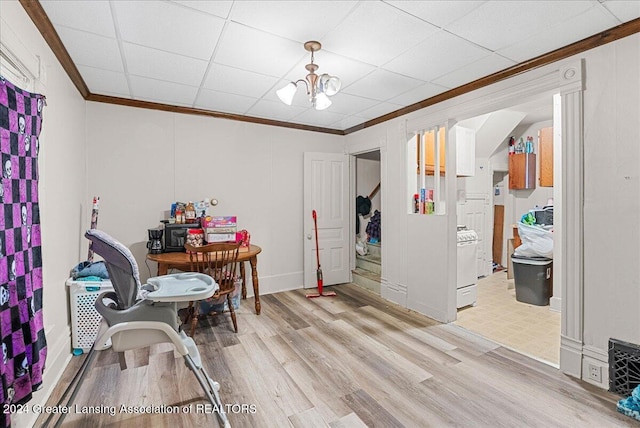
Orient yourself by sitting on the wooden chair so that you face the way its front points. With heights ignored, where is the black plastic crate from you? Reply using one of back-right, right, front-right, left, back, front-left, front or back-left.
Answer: back-right

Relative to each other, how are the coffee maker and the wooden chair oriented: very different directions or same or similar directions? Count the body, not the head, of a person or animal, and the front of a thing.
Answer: very different directions

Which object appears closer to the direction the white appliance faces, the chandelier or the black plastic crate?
the black plastic crate

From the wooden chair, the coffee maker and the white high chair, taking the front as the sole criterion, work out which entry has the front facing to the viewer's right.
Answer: the white high chair

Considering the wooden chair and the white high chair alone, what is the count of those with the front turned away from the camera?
1

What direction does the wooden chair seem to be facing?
away from the camera

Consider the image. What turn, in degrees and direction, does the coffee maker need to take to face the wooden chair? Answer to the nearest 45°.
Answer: approximately 45° to its left

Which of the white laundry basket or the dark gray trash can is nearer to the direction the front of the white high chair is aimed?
the dark gray trash can

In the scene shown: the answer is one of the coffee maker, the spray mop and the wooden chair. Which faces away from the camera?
the wooden chair

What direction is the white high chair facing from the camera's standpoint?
to the viewer's right
